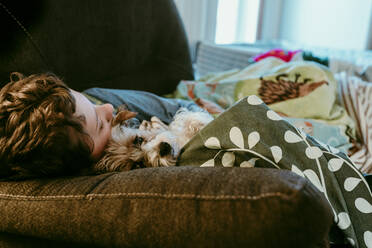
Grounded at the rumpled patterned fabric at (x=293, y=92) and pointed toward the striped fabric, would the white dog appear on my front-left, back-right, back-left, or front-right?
back-right

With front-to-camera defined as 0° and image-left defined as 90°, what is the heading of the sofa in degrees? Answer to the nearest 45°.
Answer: approximately 270°
